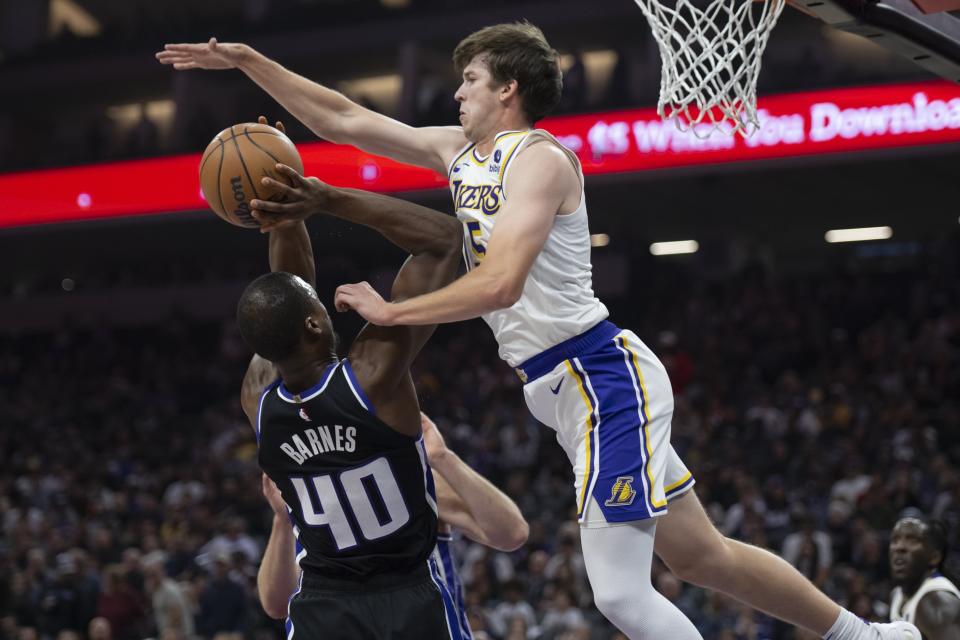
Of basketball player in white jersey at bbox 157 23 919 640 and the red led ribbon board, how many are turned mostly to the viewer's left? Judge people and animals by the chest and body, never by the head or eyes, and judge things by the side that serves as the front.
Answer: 1

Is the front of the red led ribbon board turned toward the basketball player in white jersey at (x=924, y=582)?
yes

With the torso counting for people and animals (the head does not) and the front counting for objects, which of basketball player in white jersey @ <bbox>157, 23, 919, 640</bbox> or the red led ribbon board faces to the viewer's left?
the basketball player in white jersey

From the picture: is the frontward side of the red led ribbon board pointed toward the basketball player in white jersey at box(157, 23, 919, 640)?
yes

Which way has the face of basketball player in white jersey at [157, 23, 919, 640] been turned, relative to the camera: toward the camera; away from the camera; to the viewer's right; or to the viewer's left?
to the viewer's left

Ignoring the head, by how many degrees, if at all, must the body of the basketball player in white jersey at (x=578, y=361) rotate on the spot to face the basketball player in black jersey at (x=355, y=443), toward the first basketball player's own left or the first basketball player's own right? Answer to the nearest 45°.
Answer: approximately 45° to the first basketball player's own left

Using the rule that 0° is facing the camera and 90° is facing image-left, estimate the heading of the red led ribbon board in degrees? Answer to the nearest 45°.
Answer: approximately 0°

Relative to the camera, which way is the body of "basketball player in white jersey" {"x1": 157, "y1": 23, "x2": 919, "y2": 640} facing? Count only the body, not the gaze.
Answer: to the viewer's left

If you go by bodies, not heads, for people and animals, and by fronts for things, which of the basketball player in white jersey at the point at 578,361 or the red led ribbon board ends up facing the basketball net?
the red led ribbon board

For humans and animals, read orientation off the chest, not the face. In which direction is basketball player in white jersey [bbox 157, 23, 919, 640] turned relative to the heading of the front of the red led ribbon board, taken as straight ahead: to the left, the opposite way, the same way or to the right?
to the right
